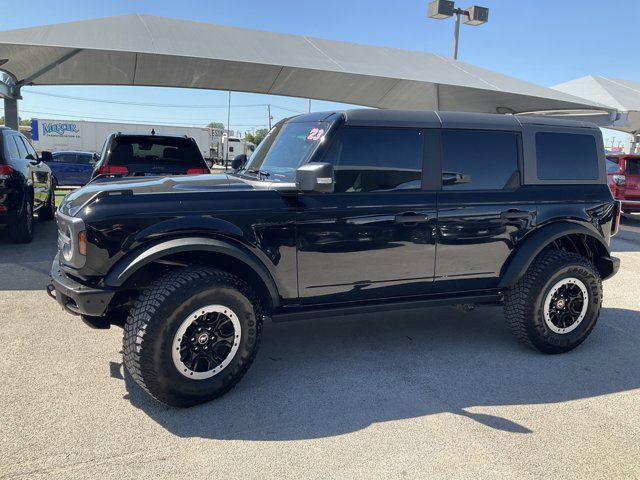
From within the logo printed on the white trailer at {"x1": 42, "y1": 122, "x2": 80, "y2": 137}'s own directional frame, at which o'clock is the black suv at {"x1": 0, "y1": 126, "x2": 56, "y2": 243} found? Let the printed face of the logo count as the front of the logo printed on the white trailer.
The black suv is roughly at 12 o'clock from the logo printed on the white trailer.

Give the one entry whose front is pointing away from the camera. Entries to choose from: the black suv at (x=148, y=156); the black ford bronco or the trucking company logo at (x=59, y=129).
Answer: the black suv

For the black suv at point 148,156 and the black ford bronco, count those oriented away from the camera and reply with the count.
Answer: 1

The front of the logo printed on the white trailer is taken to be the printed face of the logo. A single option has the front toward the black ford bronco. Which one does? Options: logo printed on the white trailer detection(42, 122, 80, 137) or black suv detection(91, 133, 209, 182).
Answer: the logo printed on the white trailer

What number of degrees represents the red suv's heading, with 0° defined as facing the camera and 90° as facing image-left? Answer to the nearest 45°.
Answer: approximately 135°

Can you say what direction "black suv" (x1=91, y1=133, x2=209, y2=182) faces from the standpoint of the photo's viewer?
facing away from the viewer

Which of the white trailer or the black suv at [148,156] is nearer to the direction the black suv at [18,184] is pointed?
the white trailer

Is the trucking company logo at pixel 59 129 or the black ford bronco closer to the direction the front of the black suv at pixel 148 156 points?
the trucking company logo

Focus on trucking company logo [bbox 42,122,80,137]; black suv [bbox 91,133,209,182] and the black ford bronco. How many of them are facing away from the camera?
1

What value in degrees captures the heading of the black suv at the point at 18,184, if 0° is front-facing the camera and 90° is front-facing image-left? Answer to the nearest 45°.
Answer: approximately 225°

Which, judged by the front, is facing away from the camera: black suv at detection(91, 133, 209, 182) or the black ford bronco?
the black suv

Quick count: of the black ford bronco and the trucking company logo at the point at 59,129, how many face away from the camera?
0

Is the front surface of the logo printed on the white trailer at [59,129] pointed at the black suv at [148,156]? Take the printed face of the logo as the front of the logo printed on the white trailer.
yes
